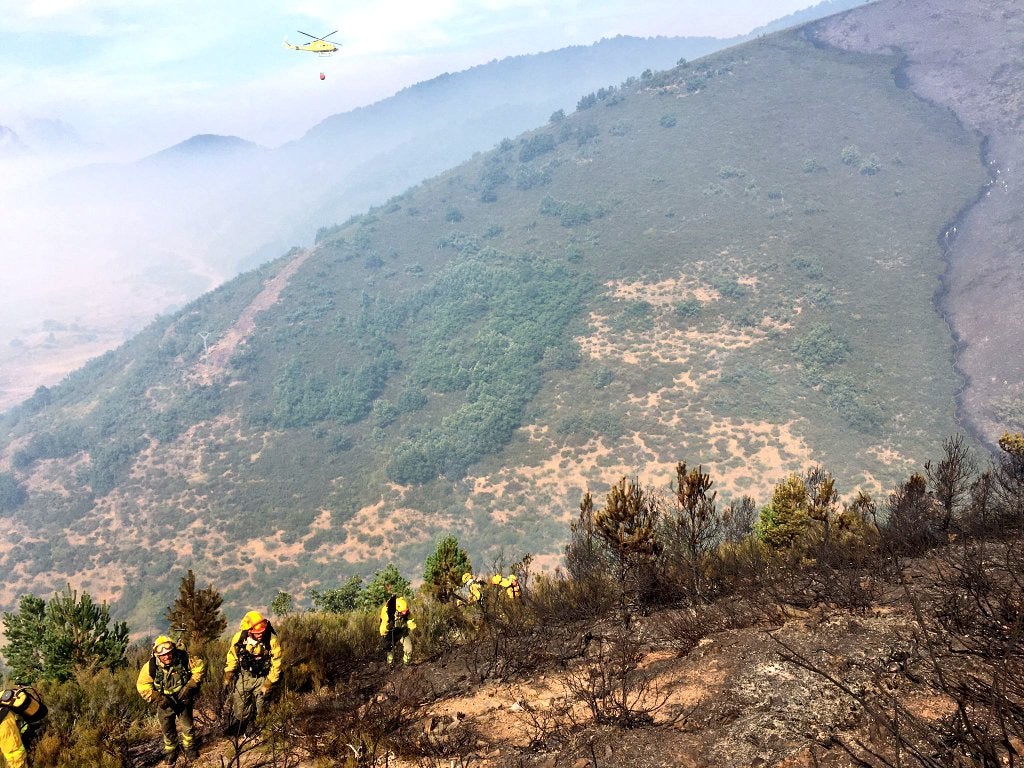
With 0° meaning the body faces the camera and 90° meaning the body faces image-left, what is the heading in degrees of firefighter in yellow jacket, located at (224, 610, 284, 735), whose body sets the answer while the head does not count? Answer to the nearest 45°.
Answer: approximately 0°

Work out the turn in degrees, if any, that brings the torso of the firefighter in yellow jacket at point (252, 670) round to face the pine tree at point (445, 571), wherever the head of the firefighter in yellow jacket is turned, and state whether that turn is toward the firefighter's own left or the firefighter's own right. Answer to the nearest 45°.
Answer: approximately 135° to the firefighter's own left

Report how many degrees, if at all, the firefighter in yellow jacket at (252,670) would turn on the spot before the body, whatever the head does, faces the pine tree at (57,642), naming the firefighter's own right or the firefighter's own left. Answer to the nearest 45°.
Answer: approximately 135° to the firefighter's own right

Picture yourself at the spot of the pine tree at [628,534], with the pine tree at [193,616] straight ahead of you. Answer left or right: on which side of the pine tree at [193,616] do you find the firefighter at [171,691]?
left

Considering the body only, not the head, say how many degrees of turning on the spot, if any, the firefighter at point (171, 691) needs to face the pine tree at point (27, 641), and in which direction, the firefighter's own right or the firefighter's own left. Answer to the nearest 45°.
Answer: approximately 180°

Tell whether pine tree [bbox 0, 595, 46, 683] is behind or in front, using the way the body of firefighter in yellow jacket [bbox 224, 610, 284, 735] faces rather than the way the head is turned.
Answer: behind
